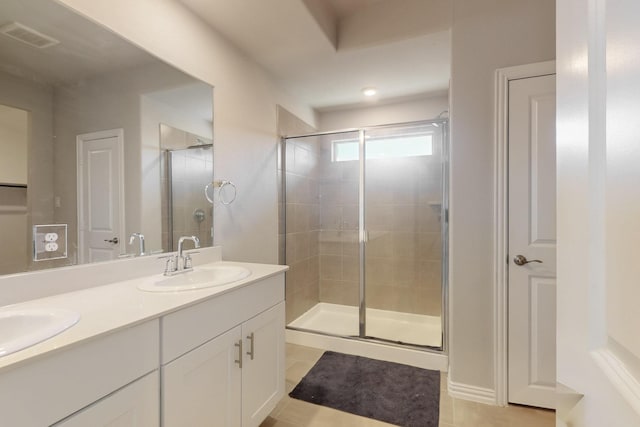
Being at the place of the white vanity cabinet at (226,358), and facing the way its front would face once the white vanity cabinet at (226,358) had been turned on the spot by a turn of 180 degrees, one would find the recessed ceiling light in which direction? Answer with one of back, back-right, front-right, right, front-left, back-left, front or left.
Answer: right

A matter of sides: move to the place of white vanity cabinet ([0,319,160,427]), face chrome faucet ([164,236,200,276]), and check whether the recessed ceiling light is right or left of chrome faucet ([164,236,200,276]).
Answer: right

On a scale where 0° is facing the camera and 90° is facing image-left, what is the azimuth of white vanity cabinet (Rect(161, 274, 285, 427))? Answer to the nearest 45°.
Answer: approximately 315°

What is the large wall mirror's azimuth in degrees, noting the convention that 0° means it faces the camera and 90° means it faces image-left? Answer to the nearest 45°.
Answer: approximately 315°

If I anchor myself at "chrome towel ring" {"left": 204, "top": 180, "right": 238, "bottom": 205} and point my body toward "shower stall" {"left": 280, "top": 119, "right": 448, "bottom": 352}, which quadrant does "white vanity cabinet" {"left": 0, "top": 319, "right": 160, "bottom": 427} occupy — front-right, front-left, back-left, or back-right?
back-right

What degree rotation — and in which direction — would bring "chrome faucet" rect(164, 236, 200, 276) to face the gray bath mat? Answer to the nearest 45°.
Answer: approximately 45° to its left

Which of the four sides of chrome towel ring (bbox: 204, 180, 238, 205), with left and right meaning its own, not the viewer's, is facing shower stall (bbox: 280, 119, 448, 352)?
left

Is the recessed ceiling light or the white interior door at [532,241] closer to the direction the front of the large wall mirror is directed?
the white interior door

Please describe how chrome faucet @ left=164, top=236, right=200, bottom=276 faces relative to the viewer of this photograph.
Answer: facing the viewer and to the right of the viewer

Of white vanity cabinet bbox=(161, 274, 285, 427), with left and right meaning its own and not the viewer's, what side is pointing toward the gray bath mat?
left
